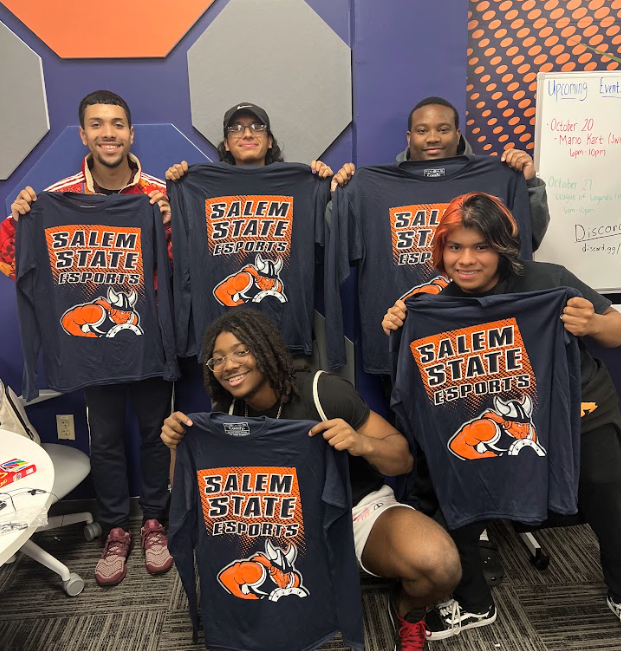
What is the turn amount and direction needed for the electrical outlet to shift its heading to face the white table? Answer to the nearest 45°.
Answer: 0° — it already faces it

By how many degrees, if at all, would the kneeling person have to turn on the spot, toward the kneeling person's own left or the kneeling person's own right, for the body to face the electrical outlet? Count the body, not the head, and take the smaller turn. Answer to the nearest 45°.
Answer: approximately 135° to the kneeling person's own right

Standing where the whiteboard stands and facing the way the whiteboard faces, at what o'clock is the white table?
The white table is roughly at 1 o'clock from the whiteboard.

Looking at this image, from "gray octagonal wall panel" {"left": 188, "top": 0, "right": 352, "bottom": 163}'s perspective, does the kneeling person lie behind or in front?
in front

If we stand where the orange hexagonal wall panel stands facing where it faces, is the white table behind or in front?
in front

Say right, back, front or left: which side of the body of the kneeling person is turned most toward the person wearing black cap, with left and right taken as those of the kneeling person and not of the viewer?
back

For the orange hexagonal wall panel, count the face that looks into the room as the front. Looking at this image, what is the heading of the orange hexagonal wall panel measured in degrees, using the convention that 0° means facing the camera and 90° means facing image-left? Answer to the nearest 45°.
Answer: approximately 0°
